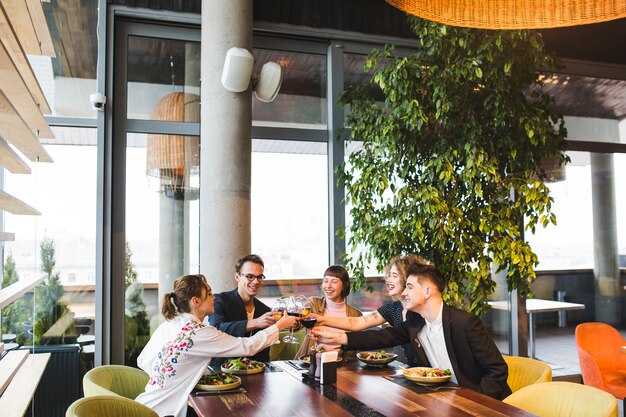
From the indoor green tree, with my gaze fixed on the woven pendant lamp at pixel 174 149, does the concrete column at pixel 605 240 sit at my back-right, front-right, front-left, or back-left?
back-right

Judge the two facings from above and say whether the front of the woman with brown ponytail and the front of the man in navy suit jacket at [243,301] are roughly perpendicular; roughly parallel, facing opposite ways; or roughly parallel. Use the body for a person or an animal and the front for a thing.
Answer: roughly perpendicular

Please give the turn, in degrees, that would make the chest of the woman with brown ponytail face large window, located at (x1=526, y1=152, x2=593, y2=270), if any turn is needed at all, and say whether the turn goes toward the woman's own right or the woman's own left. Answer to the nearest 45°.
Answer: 0° — they already face it

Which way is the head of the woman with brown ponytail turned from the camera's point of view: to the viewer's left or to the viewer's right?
to the viewer's right

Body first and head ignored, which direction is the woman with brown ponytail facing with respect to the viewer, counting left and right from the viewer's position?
facing away from the viewer and to the right of the viewer

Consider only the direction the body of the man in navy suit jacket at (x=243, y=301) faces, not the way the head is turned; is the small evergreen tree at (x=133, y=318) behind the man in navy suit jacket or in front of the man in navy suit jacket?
behind

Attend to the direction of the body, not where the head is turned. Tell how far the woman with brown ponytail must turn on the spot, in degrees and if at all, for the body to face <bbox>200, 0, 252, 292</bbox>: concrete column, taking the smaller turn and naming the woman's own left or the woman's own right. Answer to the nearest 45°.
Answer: approximately 45° to the woman's own left

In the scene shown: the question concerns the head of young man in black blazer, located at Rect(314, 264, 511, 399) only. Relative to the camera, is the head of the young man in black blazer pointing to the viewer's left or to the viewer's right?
to the viewer's left
